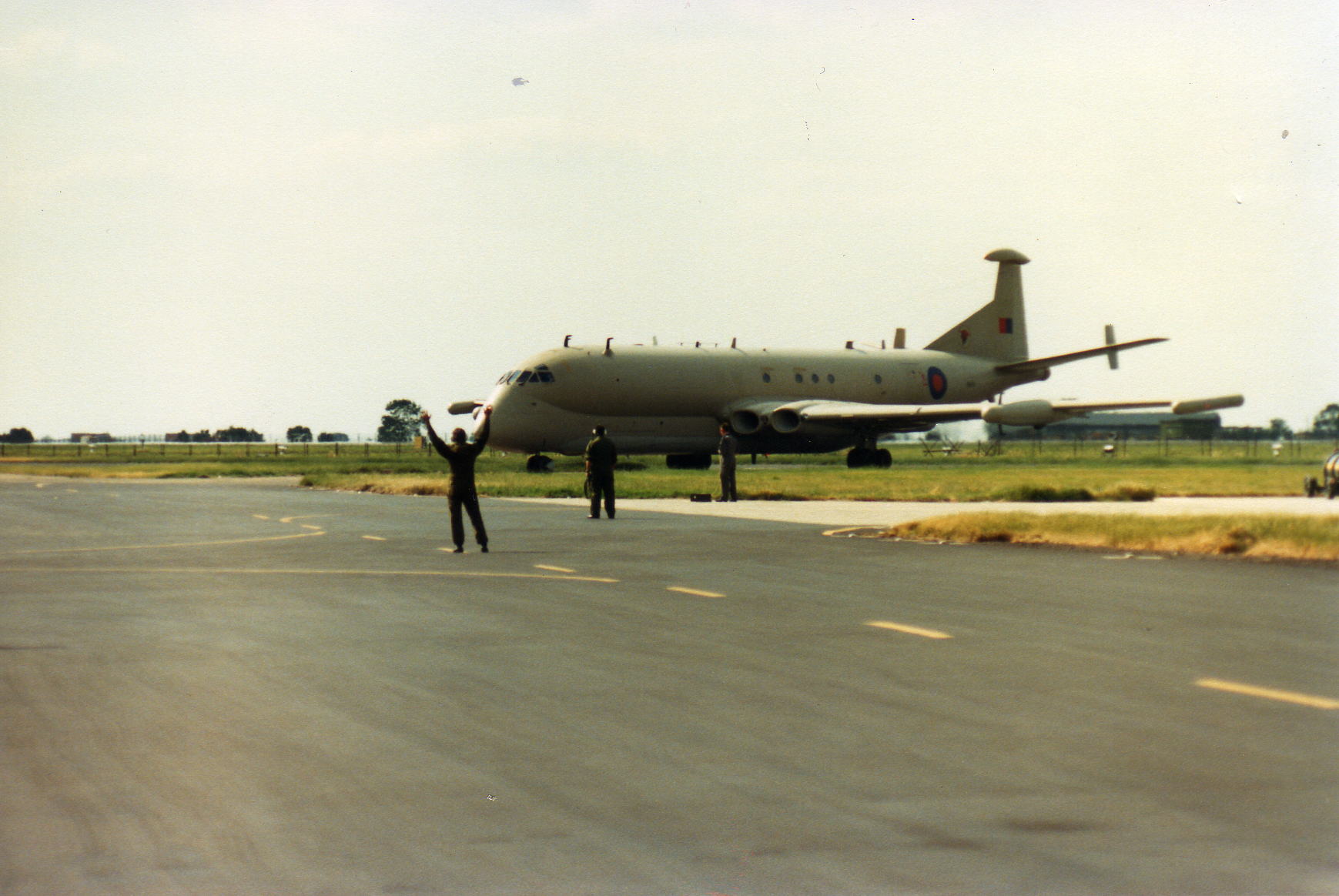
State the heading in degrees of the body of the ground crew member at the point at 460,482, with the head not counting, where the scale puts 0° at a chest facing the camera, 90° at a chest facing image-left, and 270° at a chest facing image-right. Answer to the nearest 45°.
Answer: approximately 180°

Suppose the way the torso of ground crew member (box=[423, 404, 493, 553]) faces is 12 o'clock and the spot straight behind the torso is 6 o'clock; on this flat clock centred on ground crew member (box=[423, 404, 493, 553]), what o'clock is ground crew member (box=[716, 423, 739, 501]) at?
ground crew member (box=[716, 423, 739, 501]) is roughly at 1 o'clock from ground crew member (box=[423, 404, 493, 553]).
